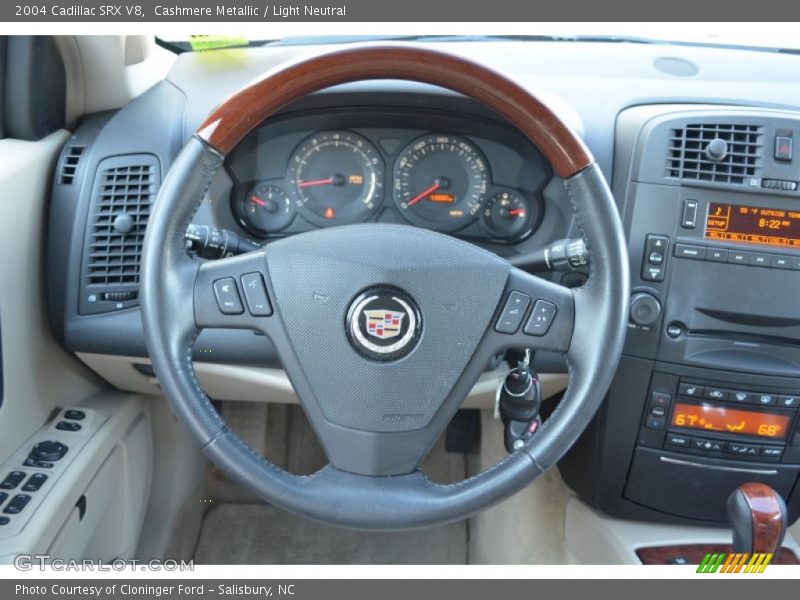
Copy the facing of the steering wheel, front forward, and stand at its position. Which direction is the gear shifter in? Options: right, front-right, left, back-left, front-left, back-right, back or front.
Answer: left

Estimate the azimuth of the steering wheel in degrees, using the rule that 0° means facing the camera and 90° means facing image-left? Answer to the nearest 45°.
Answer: approximately 0°
